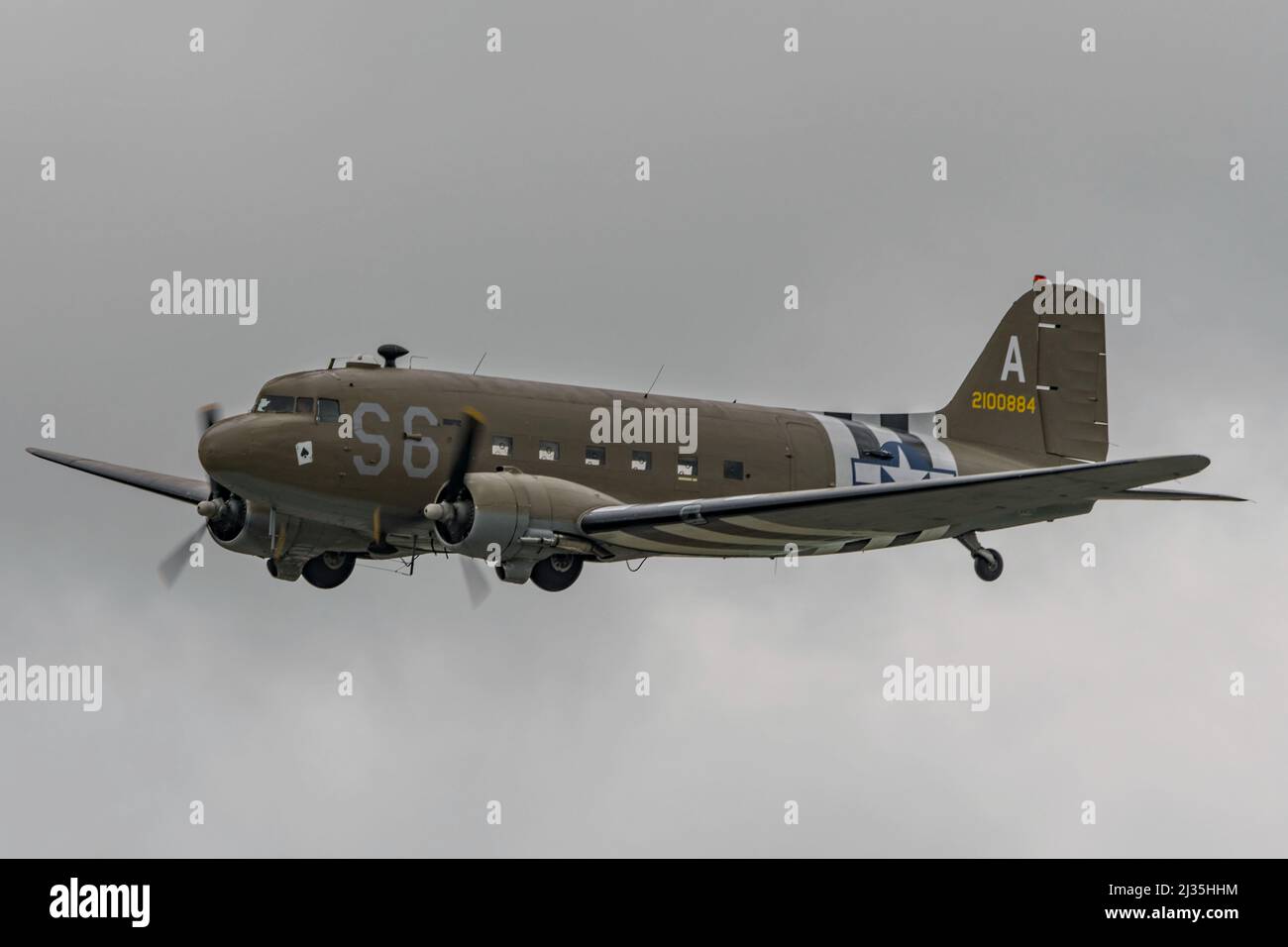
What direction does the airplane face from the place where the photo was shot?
facing the viewer and to the left of the viewer
